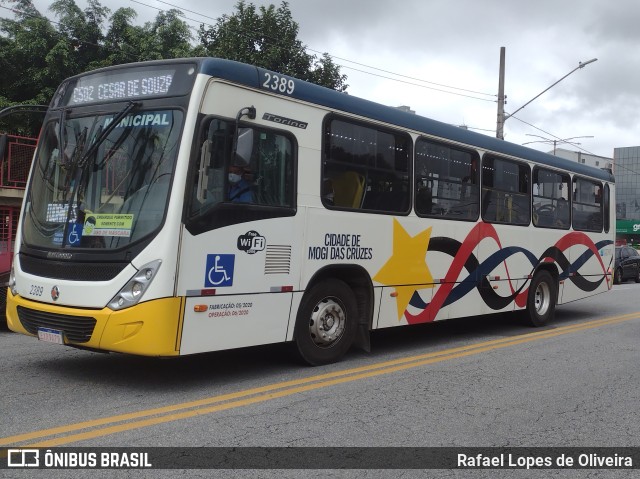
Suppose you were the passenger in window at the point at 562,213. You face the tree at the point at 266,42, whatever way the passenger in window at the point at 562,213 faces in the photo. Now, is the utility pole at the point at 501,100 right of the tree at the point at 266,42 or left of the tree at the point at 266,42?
right

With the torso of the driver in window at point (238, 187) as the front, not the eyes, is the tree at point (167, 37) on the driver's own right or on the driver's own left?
on the driver's own right

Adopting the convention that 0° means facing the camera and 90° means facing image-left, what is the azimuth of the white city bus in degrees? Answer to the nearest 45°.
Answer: approximately 45°

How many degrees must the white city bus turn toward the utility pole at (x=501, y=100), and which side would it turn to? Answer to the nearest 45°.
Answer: approximately 180°

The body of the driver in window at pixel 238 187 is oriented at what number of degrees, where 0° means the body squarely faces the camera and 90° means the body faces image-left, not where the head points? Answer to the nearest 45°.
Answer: approximately 45°

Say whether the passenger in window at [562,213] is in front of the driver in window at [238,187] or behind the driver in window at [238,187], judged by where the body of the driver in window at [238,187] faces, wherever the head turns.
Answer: behind

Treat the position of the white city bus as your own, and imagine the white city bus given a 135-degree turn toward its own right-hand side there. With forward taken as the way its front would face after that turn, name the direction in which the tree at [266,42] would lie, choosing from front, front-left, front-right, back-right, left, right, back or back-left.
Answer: front
